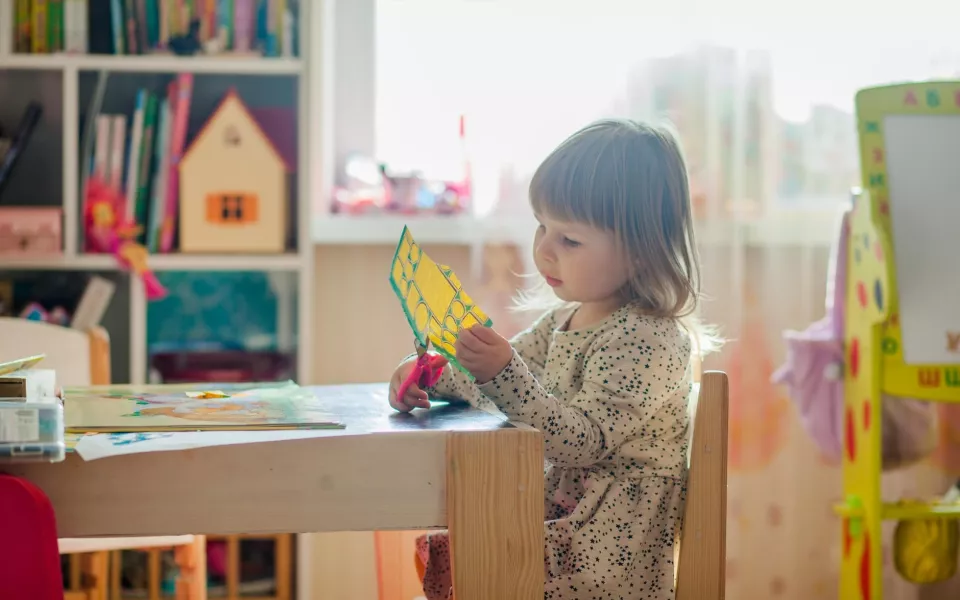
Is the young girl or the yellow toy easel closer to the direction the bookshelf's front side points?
the young girl

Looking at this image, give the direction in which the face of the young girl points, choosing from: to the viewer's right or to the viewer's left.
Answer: to the viewer's left

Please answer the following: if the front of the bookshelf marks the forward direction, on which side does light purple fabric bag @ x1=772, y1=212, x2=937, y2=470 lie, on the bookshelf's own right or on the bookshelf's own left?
on the bookshelf's own left
